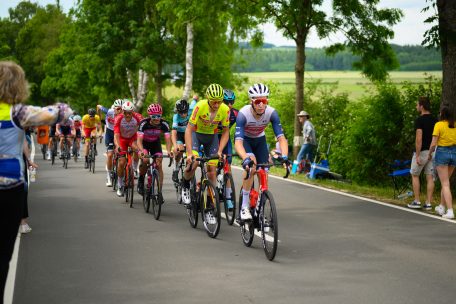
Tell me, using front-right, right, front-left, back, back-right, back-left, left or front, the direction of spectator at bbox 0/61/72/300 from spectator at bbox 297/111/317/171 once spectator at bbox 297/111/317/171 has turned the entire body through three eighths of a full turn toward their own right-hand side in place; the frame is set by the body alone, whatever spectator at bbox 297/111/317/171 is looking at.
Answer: back-right

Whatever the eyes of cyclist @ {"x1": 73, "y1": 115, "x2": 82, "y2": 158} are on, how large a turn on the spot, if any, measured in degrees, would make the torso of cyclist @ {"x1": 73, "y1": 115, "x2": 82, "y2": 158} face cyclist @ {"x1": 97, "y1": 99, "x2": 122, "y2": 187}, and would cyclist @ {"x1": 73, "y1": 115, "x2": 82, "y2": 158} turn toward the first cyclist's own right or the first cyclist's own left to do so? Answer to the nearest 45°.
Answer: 0° — they already face them

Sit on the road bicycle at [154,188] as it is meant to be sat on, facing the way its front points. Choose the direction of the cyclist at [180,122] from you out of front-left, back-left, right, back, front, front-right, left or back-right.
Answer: back

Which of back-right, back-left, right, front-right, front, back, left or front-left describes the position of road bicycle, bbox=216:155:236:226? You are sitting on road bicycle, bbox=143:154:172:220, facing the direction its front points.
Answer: front-left

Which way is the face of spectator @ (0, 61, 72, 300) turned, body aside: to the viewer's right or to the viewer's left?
to the viewer's right

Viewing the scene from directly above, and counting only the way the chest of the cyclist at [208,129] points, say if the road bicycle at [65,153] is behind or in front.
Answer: behind

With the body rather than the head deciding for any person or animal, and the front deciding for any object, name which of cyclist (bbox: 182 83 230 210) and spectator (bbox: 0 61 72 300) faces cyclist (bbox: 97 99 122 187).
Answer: the spectator

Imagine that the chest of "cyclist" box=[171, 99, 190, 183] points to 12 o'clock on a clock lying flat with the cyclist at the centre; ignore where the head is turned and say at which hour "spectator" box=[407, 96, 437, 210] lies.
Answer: The spectator is roughly at 10 o'clock from the cyclist.

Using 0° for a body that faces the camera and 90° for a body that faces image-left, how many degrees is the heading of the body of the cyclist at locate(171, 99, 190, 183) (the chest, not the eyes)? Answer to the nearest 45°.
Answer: approximately 0°

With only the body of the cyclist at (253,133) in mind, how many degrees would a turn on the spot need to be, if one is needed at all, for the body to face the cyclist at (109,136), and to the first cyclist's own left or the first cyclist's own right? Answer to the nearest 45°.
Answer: approximately 135° to the first cyclist's own right
